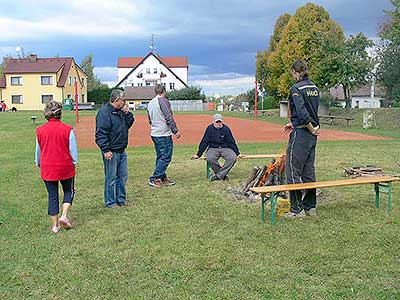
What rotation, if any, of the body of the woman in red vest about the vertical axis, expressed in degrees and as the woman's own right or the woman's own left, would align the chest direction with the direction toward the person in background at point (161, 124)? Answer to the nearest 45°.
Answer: approximately 45° to the woman's own right

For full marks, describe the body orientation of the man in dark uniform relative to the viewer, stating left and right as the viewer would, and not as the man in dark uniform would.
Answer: facing away from the viewer and to the left of the viewer

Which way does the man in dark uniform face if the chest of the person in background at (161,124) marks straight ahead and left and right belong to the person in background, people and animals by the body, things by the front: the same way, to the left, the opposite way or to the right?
to the left

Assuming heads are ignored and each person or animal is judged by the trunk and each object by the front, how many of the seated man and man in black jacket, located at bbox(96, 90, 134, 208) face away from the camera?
0

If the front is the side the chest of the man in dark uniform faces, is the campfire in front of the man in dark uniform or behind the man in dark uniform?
in front

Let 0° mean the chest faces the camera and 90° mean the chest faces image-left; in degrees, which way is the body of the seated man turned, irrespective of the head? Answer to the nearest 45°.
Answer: approximately 0°

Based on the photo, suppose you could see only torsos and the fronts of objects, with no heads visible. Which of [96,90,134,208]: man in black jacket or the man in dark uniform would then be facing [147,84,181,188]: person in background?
the man in dark uniform

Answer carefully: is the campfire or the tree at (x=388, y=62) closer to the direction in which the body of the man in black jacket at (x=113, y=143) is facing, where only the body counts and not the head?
the campfire

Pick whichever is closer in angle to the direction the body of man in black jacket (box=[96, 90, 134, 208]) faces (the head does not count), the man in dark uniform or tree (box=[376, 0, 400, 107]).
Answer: the man in dark uniform

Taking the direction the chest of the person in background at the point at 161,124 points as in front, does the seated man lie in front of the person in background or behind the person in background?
in front
